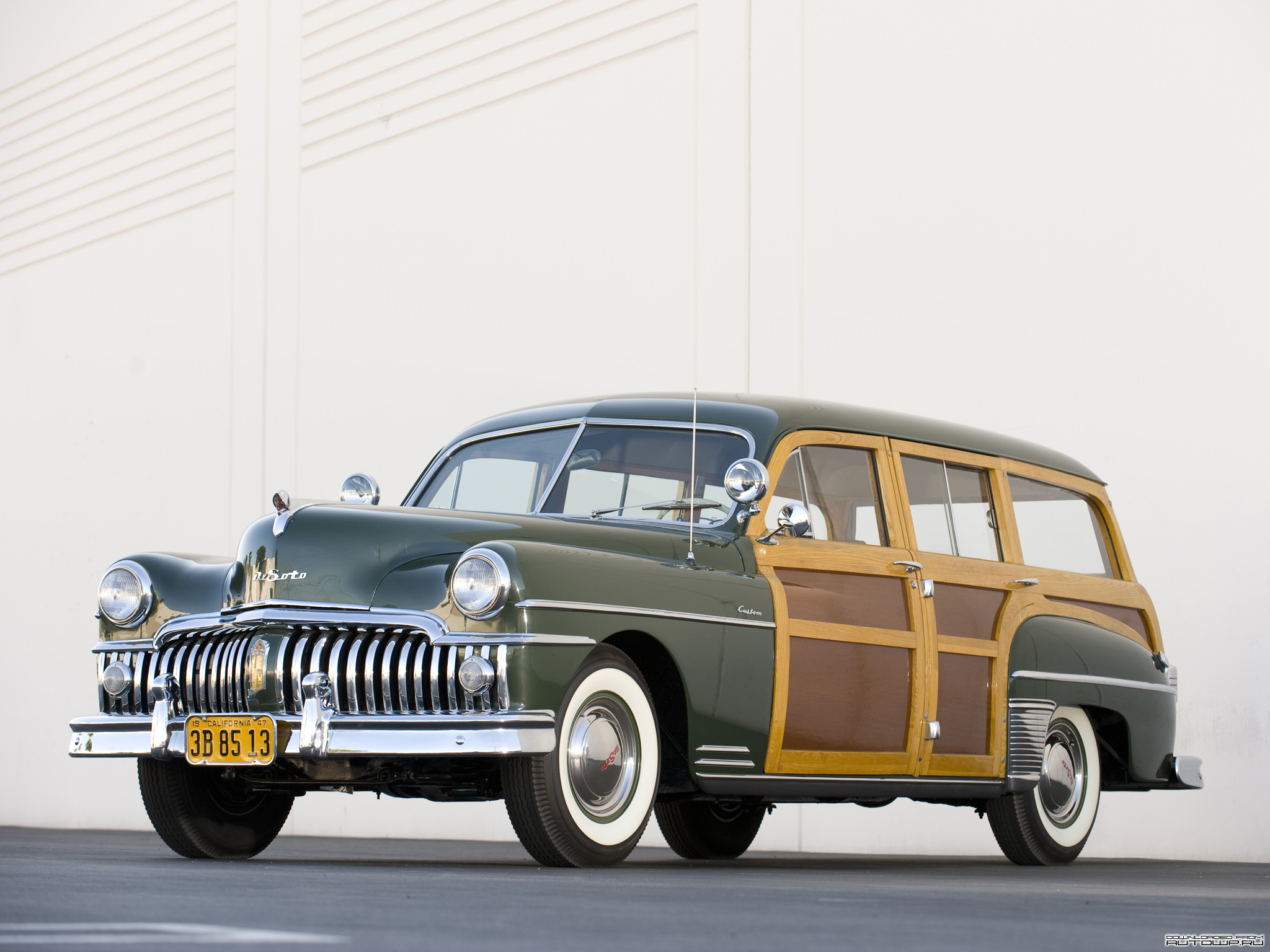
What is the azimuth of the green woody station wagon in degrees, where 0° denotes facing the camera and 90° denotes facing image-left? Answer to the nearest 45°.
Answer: approximately 45°
